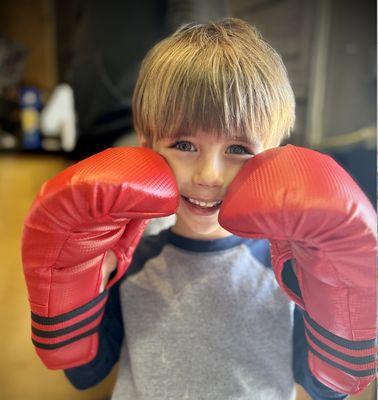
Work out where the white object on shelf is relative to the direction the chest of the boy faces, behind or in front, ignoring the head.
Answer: behind

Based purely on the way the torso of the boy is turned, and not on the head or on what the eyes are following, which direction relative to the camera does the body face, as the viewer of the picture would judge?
toward the camera
